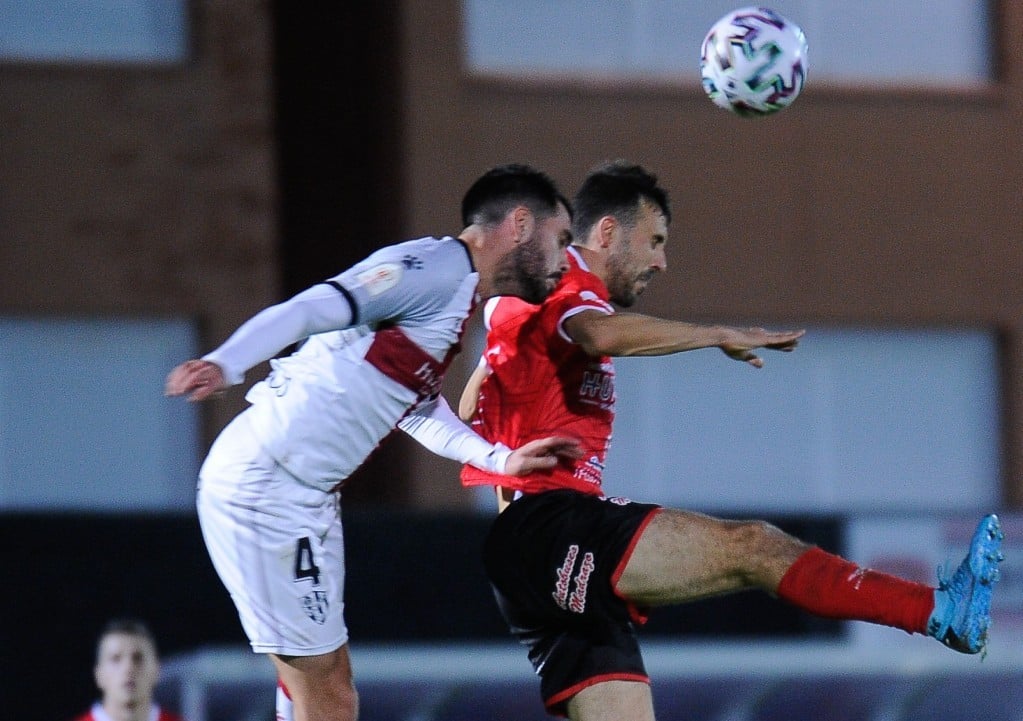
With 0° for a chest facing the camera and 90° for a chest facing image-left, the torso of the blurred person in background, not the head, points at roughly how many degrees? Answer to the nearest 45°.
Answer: approximately 0°

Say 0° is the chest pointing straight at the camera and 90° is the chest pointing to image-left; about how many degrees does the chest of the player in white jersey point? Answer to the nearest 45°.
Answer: approximately 270°

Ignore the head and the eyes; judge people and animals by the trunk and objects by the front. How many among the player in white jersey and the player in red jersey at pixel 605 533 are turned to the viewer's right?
2

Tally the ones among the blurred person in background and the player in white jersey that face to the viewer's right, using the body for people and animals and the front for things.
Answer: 1

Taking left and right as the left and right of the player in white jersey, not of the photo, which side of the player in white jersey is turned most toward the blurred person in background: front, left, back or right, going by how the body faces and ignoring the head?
left

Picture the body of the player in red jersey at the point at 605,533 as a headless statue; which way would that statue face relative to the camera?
to the viewer's right

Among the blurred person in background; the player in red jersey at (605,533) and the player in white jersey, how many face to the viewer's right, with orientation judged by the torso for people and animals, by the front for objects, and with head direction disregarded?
2

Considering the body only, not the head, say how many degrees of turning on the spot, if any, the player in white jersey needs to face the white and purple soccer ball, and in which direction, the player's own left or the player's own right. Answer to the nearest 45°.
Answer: approximately 45° to the player's own left
